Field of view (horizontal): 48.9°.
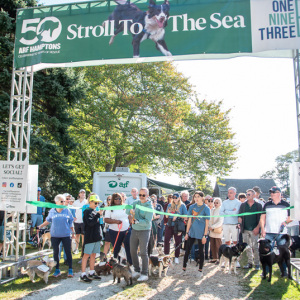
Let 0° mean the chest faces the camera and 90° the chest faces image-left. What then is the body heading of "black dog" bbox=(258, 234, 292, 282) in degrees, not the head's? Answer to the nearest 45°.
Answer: approximately 45°

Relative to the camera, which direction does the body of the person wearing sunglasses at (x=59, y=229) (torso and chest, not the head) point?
toward the camera

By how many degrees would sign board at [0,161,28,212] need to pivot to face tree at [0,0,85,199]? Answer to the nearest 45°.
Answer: approximately 180°

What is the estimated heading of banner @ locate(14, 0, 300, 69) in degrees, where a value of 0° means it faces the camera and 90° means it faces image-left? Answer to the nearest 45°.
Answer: approximately 0°

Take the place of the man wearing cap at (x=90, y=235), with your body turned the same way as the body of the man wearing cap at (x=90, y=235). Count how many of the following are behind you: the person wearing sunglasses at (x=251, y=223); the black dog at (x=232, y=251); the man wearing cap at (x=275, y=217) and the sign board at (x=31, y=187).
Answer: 1

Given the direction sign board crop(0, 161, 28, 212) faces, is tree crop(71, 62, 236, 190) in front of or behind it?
behind
